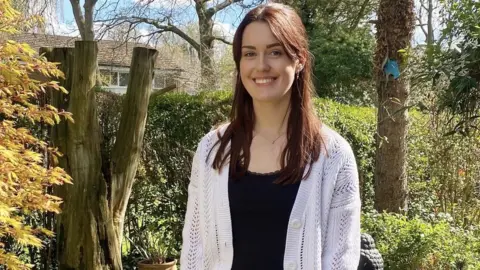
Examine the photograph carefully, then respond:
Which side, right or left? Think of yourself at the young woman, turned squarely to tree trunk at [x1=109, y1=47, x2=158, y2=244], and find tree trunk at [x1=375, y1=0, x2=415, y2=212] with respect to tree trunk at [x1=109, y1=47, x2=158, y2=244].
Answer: right

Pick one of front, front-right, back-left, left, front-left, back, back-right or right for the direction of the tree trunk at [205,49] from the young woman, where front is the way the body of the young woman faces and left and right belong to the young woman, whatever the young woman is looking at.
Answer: back

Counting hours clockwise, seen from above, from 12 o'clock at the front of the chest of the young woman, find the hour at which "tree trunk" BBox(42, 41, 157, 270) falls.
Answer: The tree trunk is roughly at 5 o'clock from the young woman.

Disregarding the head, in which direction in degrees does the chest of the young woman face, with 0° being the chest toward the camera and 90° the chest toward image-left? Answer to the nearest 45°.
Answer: approximately 0°

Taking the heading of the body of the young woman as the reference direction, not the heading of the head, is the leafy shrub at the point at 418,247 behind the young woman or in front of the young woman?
behind

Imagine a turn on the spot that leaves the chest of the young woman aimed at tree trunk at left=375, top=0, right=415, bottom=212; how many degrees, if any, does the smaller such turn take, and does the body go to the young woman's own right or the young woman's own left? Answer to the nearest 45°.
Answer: approximately 180°

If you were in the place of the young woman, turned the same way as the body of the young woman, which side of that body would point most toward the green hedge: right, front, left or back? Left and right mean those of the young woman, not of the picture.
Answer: back
